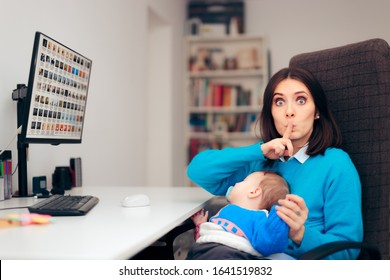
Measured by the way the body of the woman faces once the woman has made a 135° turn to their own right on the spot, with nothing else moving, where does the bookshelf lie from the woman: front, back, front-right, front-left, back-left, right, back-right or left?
front

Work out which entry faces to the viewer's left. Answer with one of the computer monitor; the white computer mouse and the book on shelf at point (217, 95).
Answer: the white computer mouse

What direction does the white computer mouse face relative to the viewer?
to the viewer's left

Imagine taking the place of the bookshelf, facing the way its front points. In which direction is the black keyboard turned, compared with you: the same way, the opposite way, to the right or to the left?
to the left

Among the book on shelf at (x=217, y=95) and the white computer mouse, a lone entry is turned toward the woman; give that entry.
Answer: the book on shelf

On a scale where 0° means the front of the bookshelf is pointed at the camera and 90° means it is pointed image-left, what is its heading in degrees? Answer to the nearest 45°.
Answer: approximately 0°

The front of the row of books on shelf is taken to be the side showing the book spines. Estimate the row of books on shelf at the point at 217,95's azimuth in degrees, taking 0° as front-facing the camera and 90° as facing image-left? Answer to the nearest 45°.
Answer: approximately 0°

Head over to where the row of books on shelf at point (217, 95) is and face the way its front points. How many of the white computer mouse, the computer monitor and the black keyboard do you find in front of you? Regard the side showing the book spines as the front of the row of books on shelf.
3

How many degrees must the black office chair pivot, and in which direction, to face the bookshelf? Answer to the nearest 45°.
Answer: approximately 90° to its right

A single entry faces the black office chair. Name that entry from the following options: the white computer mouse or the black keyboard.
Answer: the black keyboard
